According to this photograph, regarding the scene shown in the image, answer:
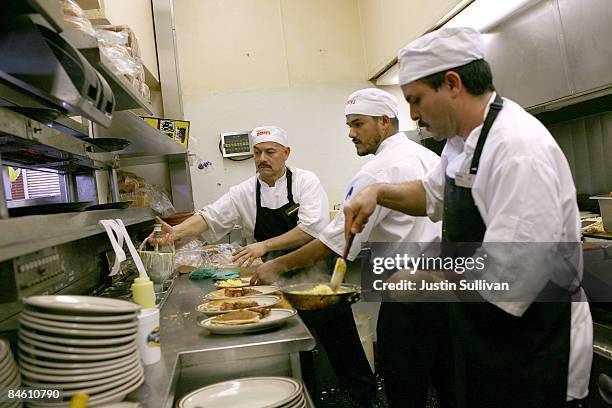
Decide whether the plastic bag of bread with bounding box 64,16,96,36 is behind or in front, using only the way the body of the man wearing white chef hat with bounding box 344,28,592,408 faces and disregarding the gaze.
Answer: in front

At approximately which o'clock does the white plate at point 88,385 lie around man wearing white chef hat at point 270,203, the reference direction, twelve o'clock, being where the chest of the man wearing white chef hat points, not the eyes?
The white plate is roughly at 11 o'clock from the man wearing white chef hat.

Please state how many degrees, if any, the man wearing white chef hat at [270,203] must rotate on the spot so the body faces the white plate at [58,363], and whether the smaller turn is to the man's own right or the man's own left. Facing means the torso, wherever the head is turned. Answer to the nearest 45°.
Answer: approximately 45° to the man's own left

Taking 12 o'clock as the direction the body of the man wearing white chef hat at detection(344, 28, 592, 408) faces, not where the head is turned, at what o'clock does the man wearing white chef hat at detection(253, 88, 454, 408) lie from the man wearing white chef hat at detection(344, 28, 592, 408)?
the man wearing white chef hat at detection(253, 88, 454, 408) is roughly at 2 o'clock from the man wearing white chef hat at detection(344, 28, 592, 408).

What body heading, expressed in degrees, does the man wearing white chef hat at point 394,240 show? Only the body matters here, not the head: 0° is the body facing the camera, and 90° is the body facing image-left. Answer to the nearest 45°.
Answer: approximately 90°

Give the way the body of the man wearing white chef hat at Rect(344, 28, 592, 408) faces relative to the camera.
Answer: to the viewer's left

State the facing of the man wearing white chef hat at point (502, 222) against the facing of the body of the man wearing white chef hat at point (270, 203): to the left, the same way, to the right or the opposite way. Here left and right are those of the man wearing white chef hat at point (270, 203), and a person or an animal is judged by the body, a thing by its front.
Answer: to the right

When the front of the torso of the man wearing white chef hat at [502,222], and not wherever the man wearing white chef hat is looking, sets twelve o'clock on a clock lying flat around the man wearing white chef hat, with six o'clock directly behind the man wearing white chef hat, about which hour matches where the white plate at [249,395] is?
The white plate is roughly at 11 o'clock from the man wearing white chef hat.

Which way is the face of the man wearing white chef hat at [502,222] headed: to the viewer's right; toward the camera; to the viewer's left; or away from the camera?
to the viewer's left

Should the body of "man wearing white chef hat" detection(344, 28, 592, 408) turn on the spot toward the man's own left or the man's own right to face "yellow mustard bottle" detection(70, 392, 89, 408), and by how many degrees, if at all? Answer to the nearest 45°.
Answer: approximately 45° to the man's own left

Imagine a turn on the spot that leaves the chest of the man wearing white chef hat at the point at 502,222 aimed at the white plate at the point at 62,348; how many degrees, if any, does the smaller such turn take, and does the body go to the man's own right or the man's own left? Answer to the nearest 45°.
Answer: approximately 45° to the man's own left

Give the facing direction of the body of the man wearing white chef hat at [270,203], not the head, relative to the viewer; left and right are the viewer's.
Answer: facing the viewer and to the left of the viewer

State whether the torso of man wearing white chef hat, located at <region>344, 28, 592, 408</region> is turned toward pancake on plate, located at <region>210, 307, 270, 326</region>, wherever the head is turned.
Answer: yes

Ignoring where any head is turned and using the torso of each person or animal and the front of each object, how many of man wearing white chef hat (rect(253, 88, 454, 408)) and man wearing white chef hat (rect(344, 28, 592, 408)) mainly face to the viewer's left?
2

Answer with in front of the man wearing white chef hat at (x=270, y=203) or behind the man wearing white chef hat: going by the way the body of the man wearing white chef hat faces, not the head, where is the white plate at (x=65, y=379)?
in front

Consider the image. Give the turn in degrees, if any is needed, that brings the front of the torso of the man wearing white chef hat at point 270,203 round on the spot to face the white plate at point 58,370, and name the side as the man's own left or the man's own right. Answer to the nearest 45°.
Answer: approximately 45° to the man's own left

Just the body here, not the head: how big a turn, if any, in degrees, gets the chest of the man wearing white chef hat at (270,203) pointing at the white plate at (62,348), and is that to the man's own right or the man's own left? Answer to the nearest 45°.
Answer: approximately 45° to the man's own left

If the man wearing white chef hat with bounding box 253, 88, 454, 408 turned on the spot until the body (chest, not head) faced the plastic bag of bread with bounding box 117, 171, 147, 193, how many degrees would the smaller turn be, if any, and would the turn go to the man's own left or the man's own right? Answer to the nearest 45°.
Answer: approximately 45° to the man's own right
